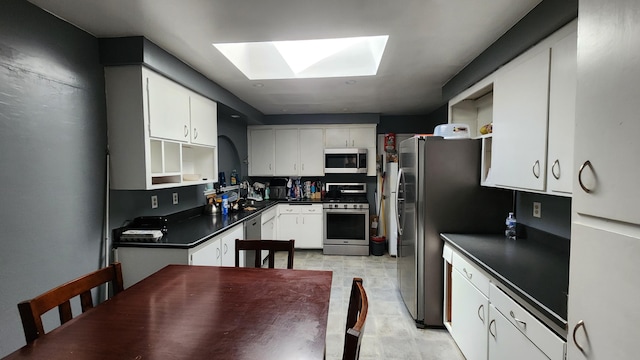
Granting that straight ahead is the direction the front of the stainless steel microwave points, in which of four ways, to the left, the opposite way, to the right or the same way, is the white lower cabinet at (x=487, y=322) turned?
to the right

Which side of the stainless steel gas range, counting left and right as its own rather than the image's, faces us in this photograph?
front

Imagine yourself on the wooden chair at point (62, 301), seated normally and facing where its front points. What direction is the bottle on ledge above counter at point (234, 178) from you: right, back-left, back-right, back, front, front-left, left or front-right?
left

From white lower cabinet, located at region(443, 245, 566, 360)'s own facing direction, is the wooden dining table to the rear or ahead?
ahead

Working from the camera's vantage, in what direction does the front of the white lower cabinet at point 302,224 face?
facing the viewer

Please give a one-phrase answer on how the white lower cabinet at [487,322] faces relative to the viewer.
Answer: facing the viewer and to the left of the viewer

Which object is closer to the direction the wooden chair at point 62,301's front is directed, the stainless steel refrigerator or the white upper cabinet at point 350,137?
the stainless steel refrigerator

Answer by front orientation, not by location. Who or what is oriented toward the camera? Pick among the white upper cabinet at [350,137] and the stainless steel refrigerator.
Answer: the white upper cabinet

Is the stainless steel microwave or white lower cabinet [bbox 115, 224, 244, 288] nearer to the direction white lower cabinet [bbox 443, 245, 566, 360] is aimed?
the white lower cabinet

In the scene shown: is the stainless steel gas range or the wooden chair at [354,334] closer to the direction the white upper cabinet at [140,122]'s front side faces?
the wooden chair

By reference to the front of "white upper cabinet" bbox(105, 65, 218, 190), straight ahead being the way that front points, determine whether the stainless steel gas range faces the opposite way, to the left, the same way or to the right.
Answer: to the right

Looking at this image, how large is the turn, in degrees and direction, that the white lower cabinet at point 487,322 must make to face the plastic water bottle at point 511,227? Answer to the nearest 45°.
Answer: approximately 135° to its right

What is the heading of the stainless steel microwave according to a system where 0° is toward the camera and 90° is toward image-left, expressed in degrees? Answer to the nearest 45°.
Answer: approximately 0°

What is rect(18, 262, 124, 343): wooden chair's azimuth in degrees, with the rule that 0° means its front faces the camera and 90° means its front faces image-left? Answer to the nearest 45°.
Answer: approximately 315°

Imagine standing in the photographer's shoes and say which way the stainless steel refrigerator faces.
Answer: facing to the left of the viewer

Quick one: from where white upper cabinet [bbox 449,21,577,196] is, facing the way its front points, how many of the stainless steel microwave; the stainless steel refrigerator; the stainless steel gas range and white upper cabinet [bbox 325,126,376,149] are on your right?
4

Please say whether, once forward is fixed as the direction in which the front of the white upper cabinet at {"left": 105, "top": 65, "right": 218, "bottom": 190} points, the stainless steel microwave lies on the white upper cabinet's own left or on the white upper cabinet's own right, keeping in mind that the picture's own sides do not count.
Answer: on the white upper cabinet's own left

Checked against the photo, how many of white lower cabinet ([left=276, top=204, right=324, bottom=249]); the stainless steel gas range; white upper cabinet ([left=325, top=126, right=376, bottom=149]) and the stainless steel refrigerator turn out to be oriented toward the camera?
3

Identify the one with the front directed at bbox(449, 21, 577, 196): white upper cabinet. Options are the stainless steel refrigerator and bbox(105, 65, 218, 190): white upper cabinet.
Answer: bbox(105, 65, 218, 190): white upper cabinet
